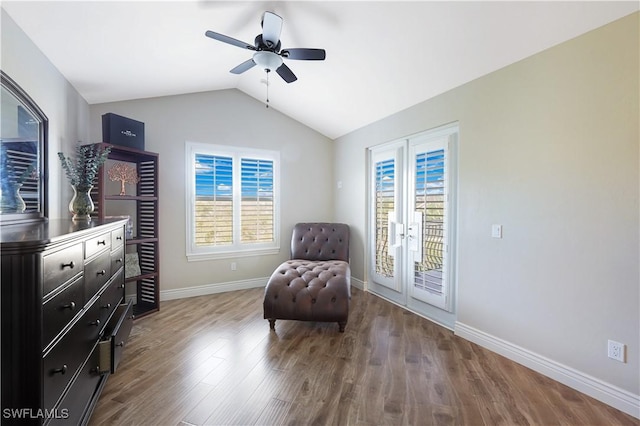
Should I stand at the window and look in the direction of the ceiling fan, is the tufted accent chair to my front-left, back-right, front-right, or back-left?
front-left

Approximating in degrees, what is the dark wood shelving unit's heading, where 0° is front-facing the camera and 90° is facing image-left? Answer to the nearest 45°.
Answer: approximately 315°

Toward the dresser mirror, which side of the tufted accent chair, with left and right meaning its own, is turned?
right

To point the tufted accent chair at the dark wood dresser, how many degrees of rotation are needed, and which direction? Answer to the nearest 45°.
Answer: approximately 45° to its right

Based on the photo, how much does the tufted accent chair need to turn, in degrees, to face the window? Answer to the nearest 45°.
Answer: approximately 135° to its right

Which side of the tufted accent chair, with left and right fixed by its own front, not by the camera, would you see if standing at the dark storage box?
right

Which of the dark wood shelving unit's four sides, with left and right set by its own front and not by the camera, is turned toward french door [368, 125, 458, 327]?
front

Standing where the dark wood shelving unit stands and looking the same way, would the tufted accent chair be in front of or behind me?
in front

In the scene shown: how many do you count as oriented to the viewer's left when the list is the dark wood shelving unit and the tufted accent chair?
0

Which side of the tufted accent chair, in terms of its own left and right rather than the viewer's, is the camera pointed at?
front
